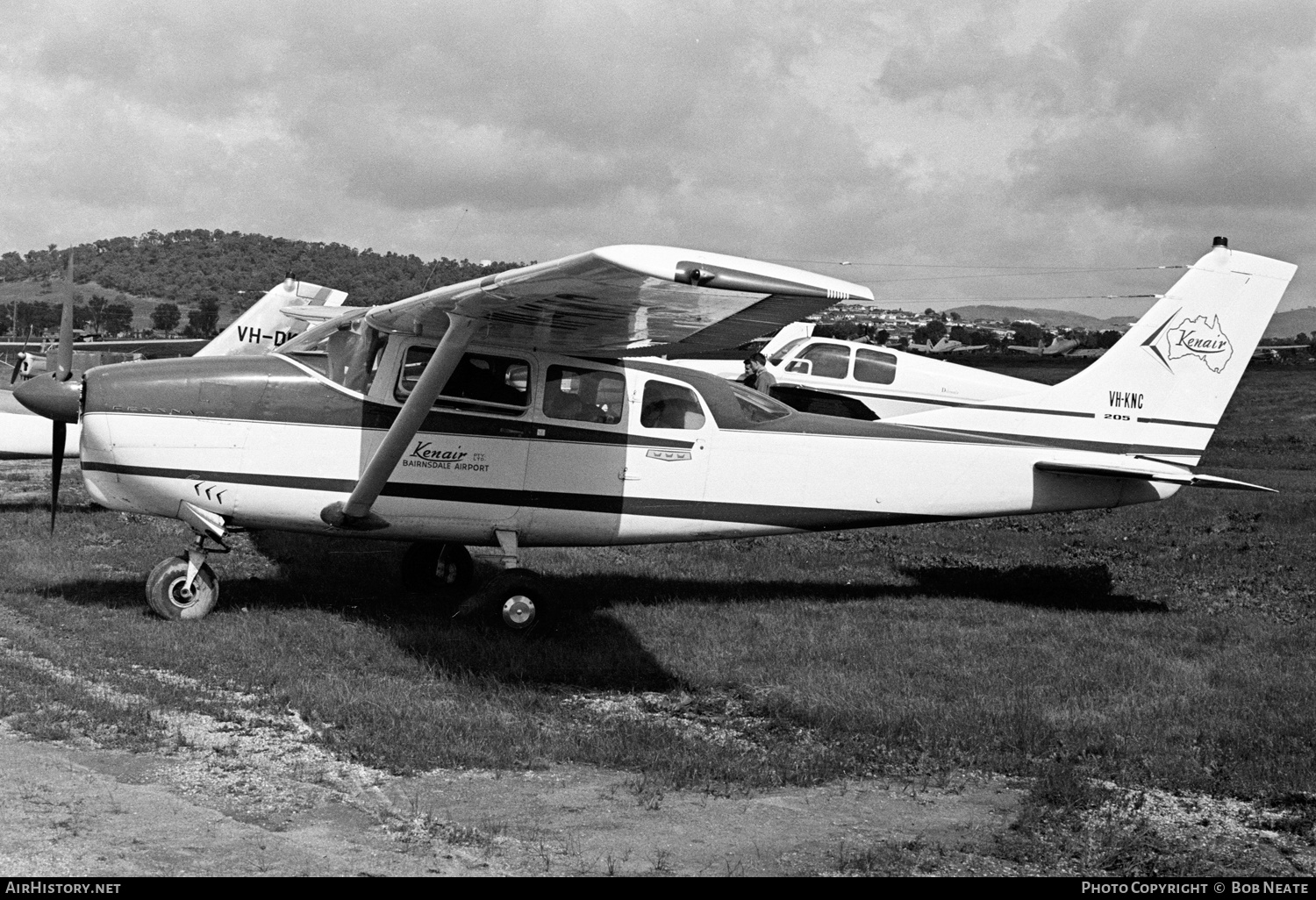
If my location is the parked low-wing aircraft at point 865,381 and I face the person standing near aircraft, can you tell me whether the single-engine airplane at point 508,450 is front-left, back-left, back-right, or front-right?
front-left

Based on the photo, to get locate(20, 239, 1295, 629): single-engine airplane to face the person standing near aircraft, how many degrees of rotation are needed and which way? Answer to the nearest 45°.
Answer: approximately 90° to its right

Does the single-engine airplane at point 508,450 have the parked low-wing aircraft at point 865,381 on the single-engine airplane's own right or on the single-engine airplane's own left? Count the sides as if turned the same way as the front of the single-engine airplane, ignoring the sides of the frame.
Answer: on the single-engine airplane's own right

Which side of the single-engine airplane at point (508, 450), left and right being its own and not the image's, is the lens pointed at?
left
